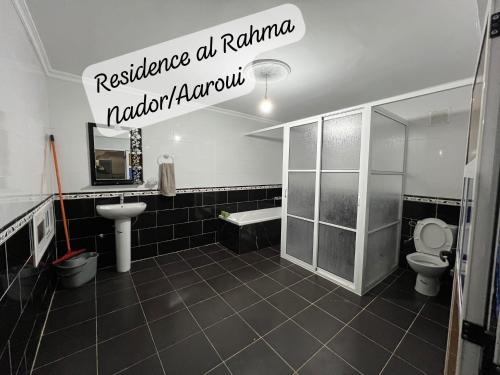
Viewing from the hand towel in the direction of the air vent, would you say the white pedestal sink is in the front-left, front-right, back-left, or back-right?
back-right

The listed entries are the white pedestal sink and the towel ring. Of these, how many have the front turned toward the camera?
2

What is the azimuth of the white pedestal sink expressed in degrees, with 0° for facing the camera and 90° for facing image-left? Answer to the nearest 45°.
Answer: approximately 0°

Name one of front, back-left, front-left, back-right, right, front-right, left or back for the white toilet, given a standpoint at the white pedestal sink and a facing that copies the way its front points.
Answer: front-left

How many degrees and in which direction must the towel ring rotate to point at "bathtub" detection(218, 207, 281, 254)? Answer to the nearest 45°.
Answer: approximately 90° to its left

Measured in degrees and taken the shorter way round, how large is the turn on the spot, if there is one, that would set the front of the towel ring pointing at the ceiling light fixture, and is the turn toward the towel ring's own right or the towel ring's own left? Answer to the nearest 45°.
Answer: approximately 45° to the towel ring's own left

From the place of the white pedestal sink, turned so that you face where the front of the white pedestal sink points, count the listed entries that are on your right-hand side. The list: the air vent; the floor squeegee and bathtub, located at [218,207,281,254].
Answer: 1

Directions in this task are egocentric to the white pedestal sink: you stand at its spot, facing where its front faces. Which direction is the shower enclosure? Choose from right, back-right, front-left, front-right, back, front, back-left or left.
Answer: front-left
